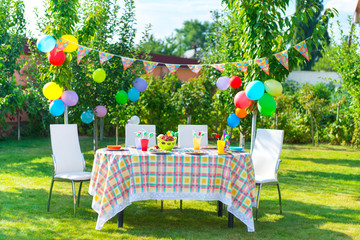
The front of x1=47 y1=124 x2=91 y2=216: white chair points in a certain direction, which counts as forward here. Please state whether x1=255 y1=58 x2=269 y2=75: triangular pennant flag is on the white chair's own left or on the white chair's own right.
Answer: on the white chair's own left

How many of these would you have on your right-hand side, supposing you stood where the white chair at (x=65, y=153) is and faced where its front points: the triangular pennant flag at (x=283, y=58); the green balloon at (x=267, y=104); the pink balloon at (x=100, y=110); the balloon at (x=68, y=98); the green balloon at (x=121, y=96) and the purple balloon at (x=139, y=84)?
0

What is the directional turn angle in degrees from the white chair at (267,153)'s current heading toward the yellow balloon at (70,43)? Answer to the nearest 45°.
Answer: approximately 45° to its right

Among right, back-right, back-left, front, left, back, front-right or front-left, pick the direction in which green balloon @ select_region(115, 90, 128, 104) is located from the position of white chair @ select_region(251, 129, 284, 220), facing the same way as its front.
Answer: front

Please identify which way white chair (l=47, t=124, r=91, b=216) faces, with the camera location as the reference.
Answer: facing the viewer and to the right of the viewer

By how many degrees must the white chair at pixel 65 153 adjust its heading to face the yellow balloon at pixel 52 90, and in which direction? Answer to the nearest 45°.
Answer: approximately 135° to its left

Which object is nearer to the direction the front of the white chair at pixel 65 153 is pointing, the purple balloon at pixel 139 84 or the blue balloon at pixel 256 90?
the blue balloon

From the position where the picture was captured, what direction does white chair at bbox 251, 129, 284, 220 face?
facing away from the viewer and to the left of the viewer

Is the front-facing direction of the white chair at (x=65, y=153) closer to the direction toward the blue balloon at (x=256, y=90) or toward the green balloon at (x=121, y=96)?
the blue balloon

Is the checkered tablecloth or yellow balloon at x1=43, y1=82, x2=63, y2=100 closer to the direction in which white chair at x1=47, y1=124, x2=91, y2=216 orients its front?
the checkered tablecloth

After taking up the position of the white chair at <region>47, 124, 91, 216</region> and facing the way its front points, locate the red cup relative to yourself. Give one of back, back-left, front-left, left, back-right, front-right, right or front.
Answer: front

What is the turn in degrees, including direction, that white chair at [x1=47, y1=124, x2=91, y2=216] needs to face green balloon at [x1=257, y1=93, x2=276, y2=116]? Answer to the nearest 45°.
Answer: approximately 45° to its left
